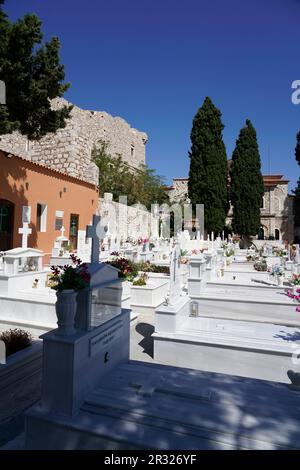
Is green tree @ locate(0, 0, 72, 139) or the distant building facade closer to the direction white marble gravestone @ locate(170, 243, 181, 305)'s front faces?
the distant building facade

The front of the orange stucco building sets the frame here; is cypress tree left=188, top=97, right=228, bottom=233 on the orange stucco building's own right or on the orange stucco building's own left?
on the orange stucco building's own left

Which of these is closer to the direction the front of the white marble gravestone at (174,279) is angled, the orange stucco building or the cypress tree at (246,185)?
the cypress tree

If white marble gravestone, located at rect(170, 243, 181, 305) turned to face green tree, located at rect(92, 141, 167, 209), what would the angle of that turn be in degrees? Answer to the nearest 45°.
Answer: approximately 90° to its left

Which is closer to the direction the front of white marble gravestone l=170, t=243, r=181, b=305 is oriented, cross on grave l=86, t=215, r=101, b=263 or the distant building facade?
the distant building facade

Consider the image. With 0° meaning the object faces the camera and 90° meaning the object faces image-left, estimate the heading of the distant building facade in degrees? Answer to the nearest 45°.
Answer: approximately 0°

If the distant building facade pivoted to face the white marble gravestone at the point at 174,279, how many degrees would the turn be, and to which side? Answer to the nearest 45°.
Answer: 0° — it already faces it

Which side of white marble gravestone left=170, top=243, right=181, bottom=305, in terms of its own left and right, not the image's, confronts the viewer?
right

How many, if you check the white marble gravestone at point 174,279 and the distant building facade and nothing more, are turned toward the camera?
1
